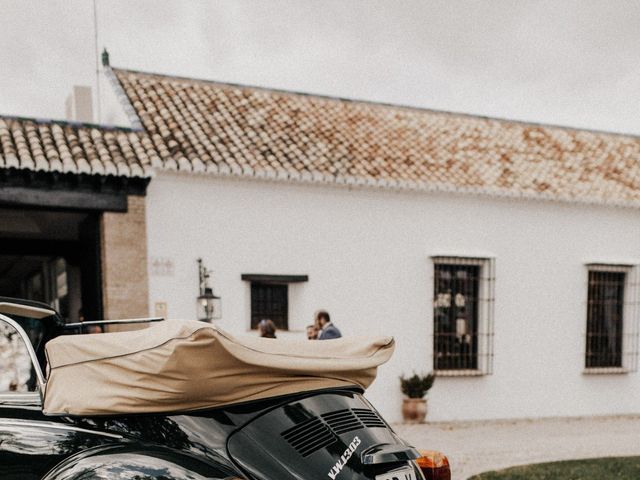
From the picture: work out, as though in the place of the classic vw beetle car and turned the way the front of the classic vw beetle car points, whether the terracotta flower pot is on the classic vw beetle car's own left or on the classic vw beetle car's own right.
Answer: on the classic vw beetle car's own right

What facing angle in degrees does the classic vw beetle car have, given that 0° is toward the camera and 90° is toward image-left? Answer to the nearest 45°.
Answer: approximately 135°

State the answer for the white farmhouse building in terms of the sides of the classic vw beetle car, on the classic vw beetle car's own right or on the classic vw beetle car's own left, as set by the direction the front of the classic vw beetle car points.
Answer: on the classic vw beetle car's own right

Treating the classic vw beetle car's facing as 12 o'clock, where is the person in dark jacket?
The person in dark jacket is roughly at 2 o'clock from the classic vw beetle car.

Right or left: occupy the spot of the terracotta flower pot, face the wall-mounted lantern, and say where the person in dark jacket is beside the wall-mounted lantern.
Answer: left

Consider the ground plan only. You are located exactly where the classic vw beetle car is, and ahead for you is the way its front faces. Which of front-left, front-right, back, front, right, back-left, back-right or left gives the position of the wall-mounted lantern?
front-right
